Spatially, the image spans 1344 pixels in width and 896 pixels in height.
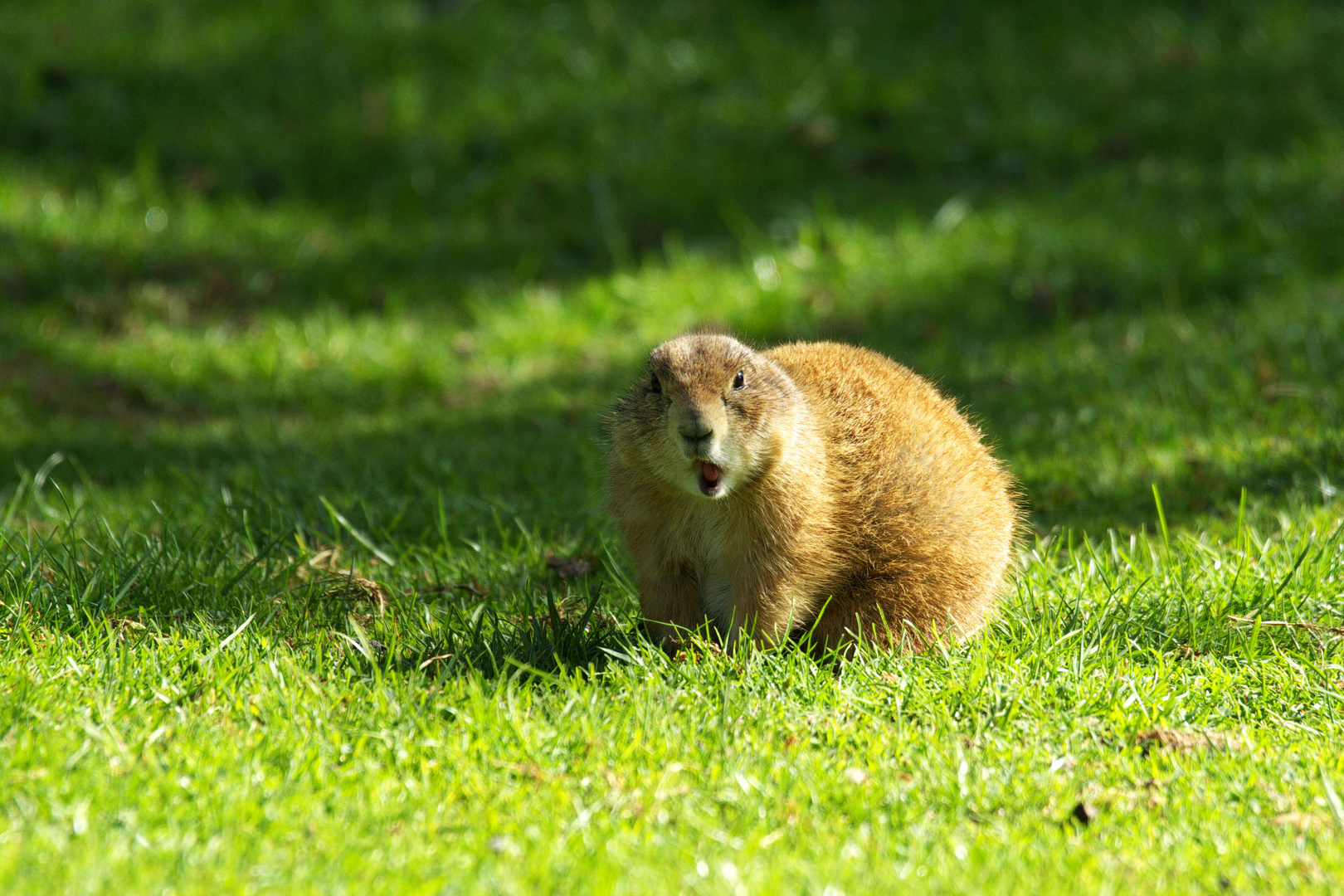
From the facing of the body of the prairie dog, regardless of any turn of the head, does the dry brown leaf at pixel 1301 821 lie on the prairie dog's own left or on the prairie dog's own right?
on the prairie dog's own left

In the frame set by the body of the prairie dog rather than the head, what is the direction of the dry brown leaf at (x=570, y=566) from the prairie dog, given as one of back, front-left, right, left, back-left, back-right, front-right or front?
right

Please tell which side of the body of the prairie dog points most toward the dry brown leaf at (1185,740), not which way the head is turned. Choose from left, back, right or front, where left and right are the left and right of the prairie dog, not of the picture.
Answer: left

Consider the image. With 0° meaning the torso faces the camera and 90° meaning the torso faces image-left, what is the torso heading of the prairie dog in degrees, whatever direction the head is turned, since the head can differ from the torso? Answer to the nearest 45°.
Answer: approximately 45°
